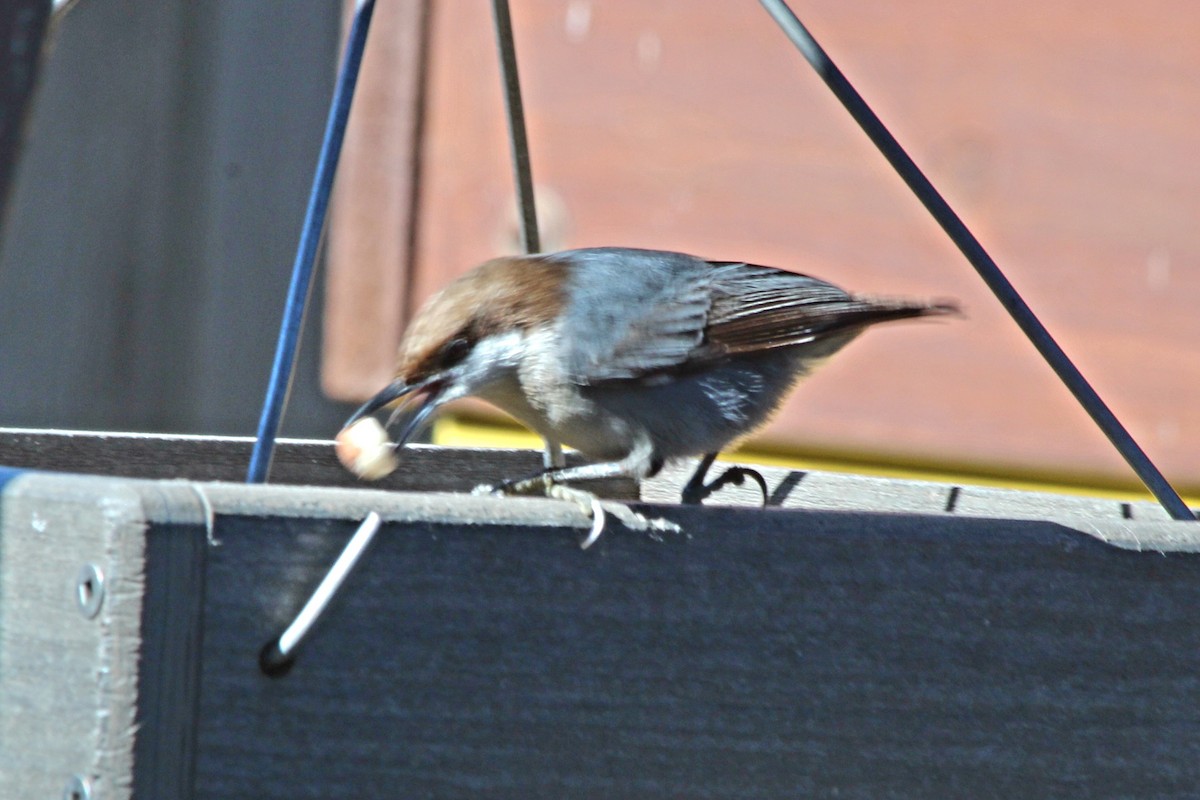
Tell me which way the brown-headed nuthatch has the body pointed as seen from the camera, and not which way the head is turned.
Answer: to the viewer's left
